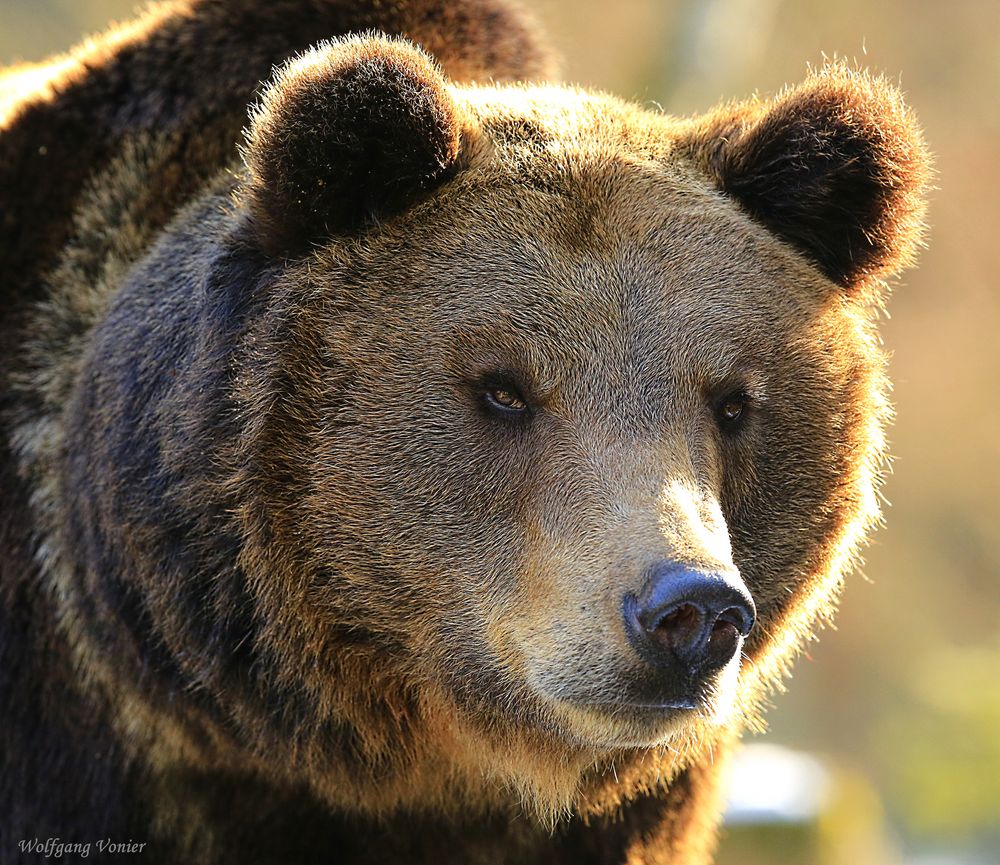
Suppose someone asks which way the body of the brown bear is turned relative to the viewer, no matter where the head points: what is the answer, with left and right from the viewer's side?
facing the viewer and to the right of the viewer
